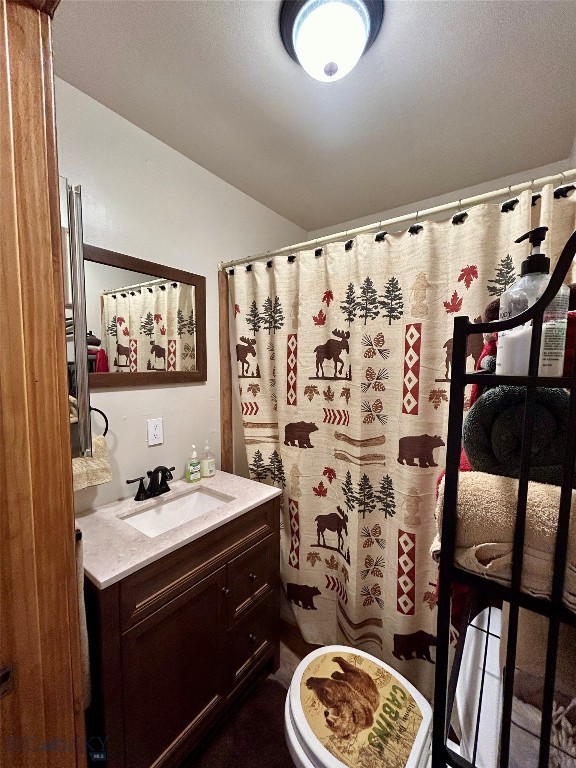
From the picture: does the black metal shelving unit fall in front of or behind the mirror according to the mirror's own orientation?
in front

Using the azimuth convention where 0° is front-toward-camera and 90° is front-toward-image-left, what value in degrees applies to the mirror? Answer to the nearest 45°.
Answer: approximately 315°
